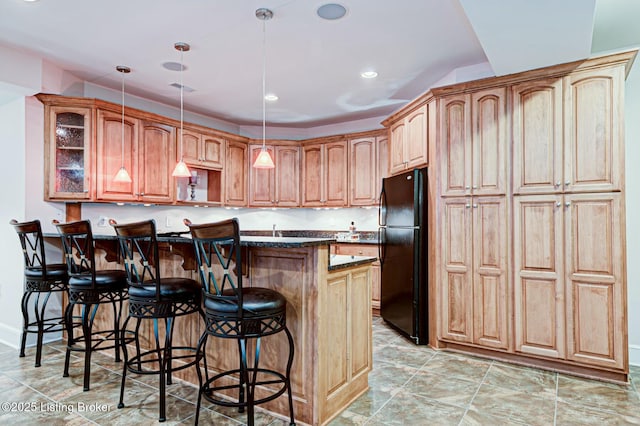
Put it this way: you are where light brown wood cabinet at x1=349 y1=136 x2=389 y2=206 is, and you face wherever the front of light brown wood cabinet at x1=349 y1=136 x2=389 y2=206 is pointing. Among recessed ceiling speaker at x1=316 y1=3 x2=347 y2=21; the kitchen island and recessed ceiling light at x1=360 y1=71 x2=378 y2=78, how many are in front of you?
3

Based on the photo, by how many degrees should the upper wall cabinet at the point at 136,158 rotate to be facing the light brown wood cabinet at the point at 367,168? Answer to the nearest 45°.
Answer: approximately 45° to its left

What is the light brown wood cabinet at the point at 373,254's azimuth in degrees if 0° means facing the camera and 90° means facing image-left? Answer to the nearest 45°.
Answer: approximately 0°

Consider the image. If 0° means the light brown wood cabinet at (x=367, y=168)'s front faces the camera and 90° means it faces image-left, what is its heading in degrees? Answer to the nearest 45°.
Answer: approximately 0°

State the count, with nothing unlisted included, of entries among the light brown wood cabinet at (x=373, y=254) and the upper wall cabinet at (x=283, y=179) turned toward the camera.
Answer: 2

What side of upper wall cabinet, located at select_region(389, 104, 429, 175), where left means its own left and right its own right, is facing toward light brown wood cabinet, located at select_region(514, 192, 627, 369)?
left

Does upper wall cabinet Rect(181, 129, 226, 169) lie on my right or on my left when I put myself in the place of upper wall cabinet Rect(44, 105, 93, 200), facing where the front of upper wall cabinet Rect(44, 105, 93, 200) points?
on my left

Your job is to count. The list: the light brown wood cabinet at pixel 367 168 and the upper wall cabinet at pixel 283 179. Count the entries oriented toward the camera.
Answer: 2
